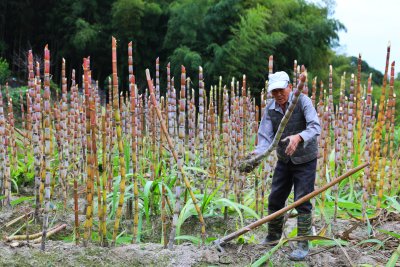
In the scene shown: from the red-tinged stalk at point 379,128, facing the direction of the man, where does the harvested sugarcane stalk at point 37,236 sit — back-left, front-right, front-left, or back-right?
front-right

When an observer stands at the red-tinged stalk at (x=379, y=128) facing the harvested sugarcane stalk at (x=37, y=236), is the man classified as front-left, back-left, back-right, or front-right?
front-left

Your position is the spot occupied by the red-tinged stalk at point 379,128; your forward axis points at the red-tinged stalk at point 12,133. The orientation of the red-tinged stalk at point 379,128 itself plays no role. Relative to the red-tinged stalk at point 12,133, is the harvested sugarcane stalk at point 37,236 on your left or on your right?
left

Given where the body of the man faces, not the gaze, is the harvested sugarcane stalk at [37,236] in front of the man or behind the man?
in front

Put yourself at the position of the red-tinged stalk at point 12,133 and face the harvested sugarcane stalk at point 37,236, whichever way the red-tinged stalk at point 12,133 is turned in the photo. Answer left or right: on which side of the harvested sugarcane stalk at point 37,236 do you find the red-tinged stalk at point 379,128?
left

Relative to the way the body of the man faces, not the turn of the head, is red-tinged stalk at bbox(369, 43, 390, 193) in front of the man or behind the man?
behind

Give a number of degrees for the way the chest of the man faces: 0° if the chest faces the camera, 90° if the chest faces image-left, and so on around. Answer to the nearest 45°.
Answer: approximately 45°

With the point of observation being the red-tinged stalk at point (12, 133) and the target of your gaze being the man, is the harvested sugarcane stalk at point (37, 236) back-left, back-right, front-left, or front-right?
front-right

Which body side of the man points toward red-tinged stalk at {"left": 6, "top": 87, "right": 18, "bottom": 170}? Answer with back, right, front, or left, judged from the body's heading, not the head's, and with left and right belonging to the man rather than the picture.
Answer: right

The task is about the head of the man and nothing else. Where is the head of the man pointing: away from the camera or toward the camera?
toward the camera

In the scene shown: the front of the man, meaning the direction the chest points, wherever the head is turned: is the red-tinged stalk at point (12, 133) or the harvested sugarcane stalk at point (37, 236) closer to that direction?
the harvested sugarcane stalk
